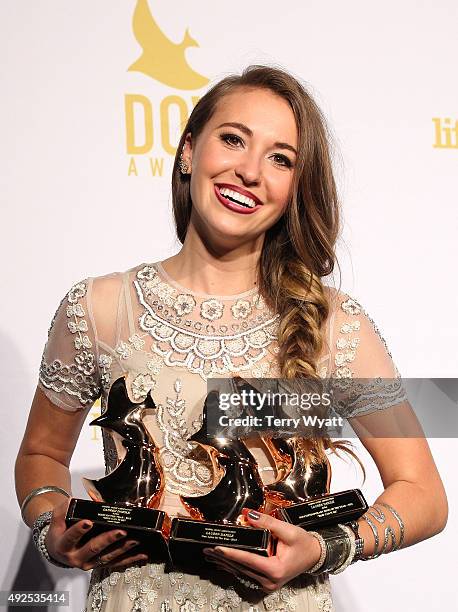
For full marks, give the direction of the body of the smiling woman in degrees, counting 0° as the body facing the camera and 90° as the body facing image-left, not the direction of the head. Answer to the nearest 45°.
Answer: approximately 0°
